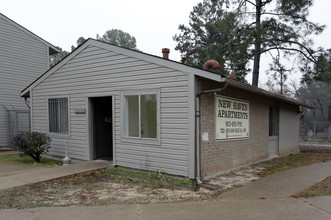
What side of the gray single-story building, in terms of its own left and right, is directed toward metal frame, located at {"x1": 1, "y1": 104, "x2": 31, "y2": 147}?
right

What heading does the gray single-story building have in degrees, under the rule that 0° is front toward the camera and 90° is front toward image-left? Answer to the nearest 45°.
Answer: approximately 45°
